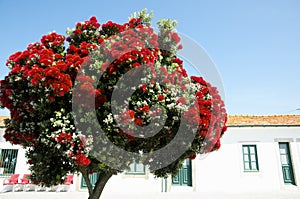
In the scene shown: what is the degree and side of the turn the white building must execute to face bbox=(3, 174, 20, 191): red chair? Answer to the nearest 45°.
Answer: approximately 90° to its right

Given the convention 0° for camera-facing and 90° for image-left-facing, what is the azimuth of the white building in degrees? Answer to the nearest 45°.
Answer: approximately 0°

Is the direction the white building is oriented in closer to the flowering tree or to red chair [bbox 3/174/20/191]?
the flowering tree
